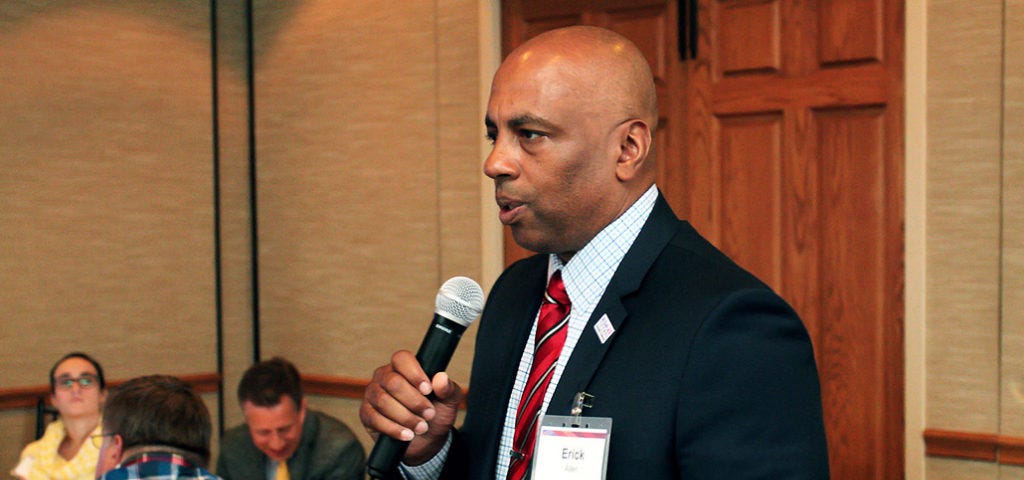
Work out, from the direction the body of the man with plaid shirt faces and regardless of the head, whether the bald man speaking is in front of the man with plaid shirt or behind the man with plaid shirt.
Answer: behind

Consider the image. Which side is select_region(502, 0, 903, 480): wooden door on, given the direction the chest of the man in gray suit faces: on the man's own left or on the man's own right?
on the man's own left

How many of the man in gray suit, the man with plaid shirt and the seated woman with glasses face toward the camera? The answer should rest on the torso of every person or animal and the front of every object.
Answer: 2

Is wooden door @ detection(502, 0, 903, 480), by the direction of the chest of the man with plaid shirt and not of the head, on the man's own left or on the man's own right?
on the man's own right

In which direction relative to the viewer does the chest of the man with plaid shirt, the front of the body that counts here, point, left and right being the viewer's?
facing away from the viewer and to the left of the viewer

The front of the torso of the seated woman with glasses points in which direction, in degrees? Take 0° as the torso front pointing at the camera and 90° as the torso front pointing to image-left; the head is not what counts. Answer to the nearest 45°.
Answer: approximately 0°

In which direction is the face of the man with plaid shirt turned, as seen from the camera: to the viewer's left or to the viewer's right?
to the viewer's left

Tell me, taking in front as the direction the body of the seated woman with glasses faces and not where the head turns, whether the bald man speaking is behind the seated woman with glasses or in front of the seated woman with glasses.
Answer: in front
